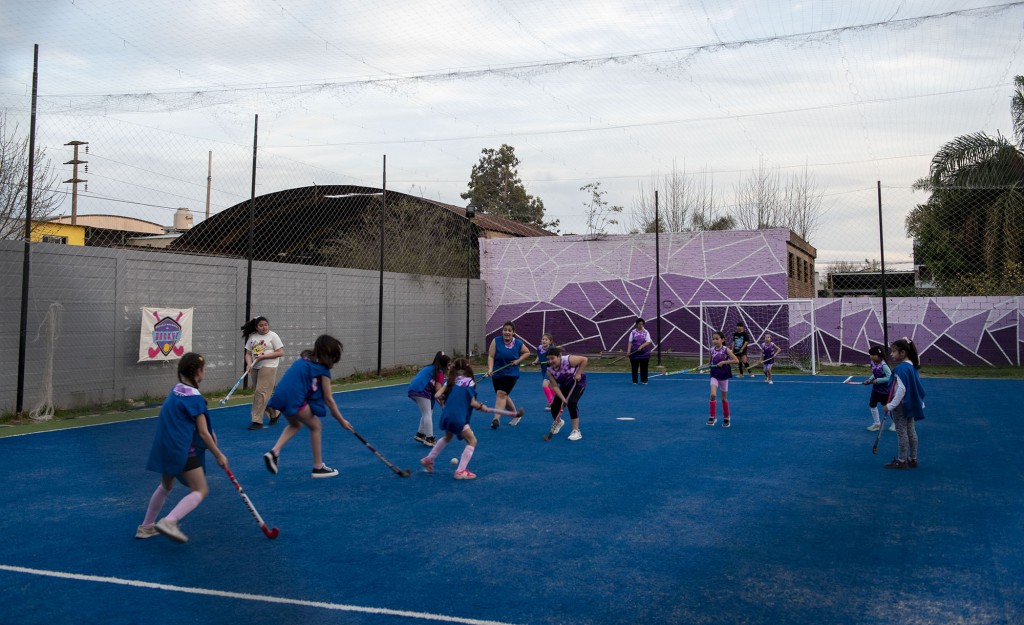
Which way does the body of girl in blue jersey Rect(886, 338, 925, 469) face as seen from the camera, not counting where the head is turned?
to the viewer's left

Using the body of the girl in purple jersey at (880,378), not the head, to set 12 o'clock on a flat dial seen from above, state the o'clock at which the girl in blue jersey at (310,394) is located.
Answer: the girl in blue jersey at (310,394) is roughly at 12 o'clock from the girl in purple jersey at (880,378).

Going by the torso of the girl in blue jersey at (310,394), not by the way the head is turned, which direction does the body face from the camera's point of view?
to the viewer's right

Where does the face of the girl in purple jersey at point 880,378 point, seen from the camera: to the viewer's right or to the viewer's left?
to the viewer's left

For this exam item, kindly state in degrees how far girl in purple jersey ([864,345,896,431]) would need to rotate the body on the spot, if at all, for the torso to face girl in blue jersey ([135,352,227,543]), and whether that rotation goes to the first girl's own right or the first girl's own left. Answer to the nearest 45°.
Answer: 0° — they already face them
